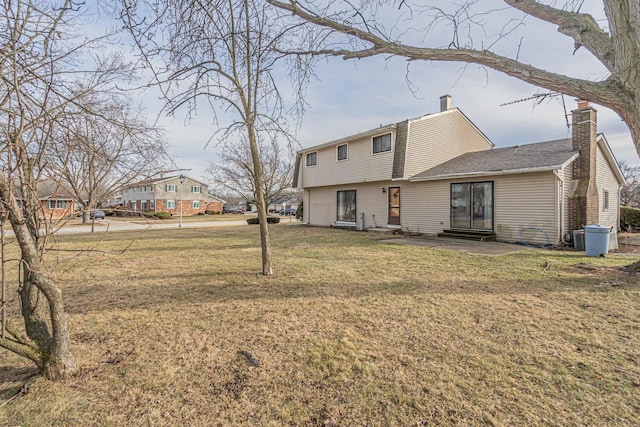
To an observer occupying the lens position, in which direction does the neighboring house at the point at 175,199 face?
facing the viewer and to the left of the viewer

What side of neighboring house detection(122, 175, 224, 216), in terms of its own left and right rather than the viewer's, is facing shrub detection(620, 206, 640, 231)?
left

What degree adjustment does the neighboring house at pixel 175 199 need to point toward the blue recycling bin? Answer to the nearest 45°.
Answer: approximately 45° to its left

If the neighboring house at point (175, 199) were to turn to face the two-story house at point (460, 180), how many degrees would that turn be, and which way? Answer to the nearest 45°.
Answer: approximately 45° to its left

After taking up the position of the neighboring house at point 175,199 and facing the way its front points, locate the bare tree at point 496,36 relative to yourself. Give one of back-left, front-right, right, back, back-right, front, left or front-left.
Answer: front-left

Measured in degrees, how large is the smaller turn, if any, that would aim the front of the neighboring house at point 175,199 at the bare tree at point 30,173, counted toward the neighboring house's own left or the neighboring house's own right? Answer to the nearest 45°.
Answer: approximately 45° to the neighboring house's own left

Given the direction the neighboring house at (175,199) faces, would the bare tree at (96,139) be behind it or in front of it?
in front
